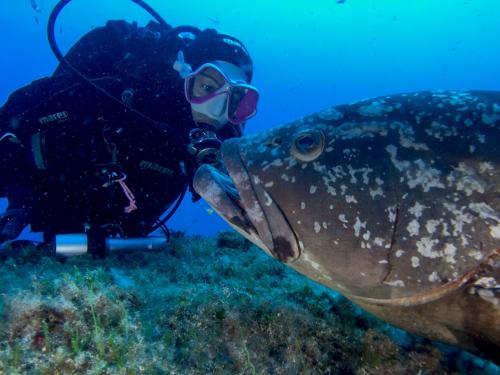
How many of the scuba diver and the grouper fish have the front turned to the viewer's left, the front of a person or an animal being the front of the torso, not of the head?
1

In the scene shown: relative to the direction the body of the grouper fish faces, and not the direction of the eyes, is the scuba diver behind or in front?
in front

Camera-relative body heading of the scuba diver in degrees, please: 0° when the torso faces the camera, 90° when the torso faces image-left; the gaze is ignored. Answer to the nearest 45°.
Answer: approximately 315°

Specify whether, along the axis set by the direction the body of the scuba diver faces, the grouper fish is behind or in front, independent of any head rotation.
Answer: in front

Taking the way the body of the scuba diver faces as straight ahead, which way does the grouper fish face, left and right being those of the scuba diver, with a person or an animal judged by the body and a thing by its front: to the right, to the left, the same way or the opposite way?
the opposite way

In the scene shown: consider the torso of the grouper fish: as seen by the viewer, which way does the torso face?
to the viewer's left
